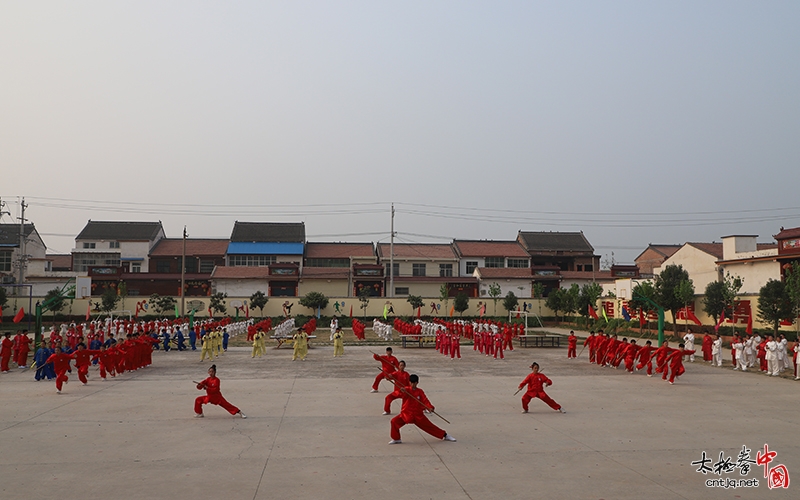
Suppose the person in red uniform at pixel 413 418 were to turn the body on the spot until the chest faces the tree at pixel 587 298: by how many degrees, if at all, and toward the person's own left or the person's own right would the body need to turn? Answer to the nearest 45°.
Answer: approximately 180°

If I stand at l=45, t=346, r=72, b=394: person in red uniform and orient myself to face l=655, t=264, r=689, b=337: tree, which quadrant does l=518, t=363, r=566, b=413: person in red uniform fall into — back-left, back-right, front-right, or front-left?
front-right

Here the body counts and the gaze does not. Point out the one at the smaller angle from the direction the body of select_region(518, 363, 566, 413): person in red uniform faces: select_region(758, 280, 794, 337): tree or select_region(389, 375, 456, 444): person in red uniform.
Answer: the person in red uniform

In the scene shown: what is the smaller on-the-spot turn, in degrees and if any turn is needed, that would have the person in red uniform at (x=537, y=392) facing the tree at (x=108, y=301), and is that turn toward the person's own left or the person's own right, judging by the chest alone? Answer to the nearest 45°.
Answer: approximately 135° to the person's own right

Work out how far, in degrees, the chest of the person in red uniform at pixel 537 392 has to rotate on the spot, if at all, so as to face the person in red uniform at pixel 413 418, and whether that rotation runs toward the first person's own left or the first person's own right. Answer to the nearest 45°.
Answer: approximately 45° to the first person's own right

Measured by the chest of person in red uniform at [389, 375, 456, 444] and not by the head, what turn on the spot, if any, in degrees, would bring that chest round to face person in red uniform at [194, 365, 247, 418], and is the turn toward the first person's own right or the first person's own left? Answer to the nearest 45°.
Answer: approximately 135° to the first person's own right

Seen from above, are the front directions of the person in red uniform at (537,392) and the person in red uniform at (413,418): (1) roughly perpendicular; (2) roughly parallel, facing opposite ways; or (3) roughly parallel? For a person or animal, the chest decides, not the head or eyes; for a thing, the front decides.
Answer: roughly parallel

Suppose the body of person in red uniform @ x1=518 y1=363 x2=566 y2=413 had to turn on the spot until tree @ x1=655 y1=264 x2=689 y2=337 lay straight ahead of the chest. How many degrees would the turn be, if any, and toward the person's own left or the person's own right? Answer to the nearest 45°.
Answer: approximately 180°

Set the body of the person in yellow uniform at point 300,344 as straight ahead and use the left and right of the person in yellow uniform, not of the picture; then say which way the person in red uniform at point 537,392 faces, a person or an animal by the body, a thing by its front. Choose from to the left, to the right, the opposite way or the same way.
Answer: the same way

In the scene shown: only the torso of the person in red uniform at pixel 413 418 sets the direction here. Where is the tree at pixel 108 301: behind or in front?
behind

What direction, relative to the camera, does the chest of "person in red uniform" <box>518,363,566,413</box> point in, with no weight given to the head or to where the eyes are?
toward the camera

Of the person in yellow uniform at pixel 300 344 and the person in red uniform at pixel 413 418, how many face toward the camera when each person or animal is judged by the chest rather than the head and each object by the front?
2
